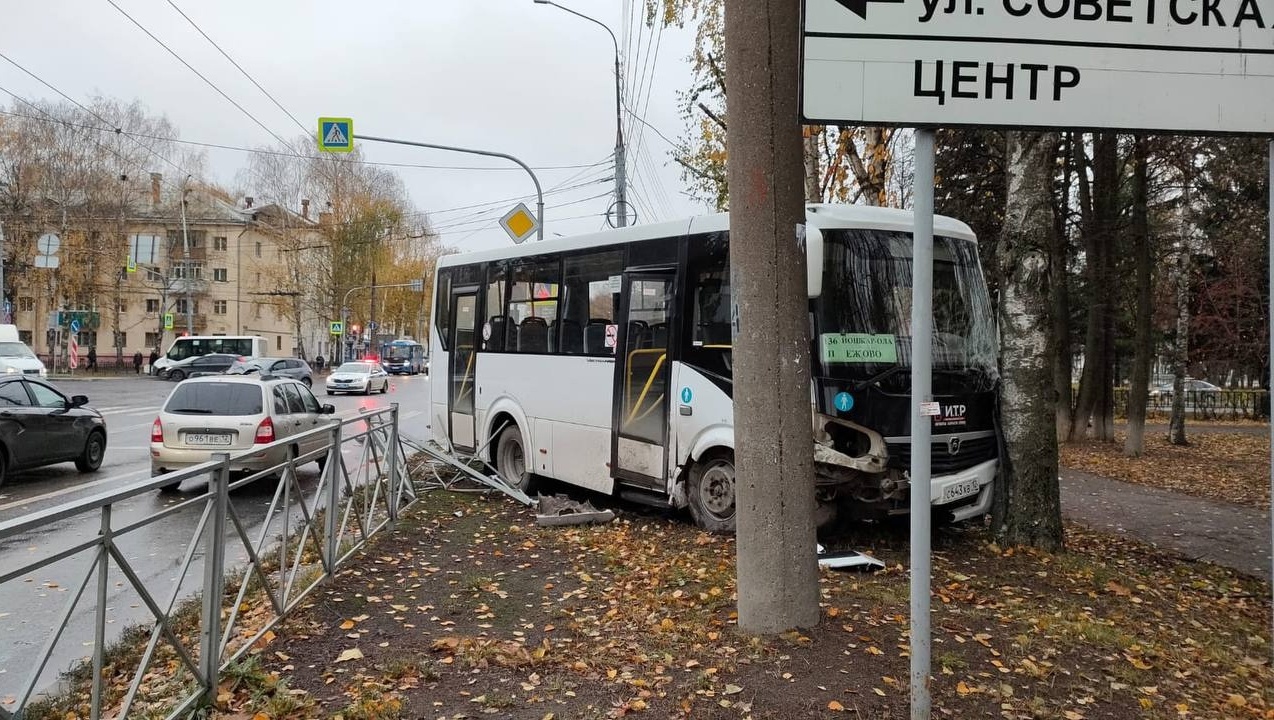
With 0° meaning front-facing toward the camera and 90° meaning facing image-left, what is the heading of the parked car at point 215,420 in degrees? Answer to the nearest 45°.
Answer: approximately 225°

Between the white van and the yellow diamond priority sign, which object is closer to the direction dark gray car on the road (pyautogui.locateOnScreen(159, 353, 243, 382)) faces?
the white van

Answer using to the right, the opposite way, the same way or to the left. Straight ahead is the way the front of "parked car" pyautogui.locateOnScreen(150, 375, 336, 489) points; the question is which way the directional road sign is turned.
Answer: the opposite way

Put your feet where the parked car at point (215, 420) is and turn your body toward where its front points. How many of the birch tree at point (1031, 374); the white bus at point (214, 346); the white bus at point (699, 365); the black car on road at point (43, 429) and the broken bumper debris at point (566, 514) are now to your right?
3

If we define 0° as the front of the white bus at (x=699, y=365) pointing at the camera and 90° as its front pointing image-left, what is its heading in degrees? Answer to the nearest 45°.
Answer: approximately 315°

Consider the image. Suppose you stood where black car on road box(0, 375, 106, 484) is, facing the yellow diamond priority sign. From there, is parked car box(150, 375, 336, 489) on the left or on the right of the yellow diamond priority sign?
right

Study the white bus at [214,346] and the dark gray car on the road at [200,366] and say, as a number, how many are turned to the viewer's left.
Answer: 2

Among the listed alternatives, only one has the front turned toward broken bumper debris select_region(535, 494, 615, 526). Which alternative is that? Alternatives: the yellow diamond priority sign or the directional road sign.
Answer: the yellow diamond priority sign

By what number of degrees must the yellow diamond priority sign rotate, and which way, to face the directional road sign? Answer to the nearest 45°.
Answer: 0° — it already faces it

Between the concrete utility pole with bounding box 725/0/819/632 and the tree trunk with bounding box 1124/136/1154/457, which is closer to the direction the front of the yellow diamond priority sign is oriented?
the concrete utility pole

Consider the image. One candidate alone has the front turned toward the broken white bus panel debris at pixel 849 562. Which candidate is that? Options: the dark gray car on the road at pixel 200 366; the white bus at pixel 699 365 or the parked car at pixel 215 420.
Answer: the white bus

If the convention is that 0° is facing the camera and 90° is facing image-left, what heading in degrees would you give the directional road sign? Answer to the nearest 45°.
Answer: approximately 0°

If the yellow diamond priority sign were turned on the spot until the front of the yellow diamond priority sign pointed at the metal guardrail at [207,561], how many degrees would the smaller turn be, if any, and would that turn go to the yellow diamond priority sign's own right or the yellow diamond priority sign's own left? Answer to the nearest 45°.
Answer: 0° — it already faces it

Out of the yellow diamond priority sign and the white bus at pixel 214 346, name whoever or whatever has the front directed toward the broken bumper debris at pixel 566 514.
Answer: the yellow diamond priority sign
